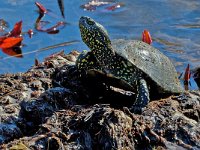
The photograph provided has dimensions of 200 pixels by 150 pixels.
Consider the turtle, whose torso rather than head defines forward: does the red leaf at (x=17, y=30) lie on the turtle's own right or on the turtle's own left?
on the turtle's own right

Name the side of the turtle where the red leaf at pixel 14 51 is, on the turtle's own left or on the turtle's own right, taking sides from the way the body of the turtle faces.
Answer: on the turtle's own right

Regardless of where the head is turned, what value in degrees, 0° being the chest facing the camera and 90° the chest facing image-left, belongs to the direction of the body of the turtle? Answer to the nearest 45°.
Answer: approximately 45°

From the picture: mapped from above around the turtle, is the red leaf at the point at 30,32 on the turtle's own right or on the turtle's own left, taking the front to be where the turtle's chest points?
on the turtle's own right

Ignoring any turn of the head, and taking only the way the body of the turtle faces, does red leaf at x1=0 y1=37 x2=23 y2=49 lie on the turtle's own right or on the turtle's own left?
on the turtle's own right
